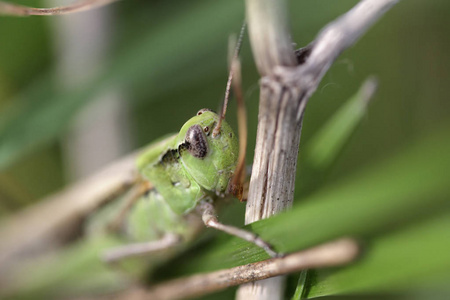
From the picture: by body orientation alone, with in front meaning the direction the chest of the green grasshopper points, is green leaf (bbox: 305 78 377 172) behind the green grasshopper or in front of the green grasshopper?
in front

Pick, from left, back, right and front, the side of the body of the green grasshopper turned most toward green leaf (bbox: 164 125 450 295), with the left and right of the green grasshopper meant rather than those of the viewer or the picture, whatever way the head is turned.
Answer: front

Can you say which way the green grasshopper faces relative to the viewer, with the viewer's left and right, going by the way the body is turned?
facing the viewer and to the right of the viewer
